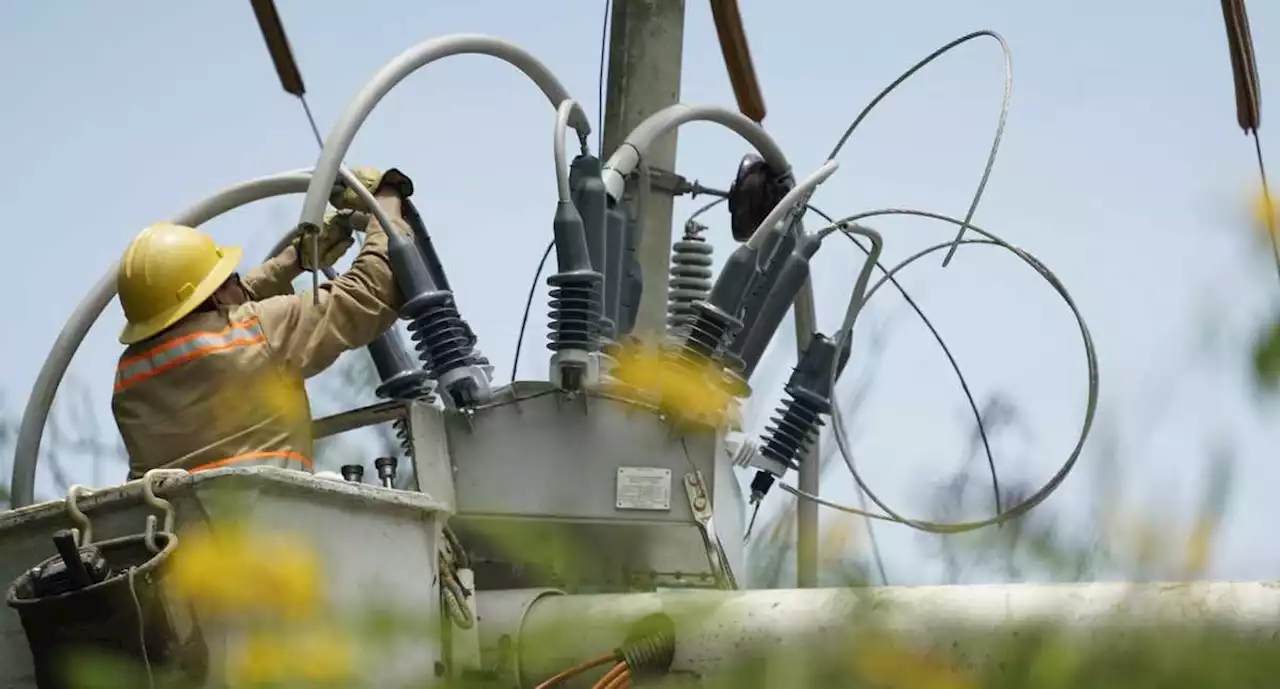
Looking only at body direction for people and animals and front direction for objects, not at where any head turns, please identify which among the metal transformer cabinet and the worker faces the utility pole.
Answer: the worker

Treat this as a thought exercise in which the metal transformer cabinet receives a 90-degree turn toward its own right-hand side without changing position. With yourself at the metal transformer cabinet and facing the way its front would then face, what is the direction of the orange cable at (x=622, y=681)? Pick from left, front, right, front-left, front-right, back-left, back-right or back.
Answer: left

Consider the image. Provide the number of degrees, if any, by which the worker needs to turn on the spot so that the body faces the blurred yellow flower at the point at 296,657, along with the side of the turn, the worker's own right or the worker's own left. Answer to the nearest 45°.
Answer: approximately 135° to the worker's own right

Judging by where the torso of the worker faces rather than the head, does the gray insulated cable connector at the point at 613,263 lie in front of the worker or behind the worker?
in front

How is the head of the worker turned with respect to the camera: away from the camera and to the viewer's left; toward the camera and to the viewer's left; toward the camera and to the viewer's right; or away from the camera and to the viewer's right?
away from the camera and to the viewer's right

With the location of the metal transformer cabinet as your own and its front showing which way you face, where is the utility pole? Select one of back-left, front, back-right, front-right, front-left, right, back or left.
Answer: back

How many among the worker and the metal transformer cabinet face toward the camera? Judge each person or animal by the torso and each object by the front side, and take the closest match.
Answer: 1

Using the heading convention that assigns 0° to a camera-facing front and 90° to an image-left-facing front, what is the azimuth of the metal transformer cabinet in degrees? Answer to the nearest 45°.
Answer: approximately 0°

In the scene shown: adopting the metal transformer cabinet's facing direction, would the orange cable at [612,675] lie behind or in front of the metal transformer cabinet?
in front

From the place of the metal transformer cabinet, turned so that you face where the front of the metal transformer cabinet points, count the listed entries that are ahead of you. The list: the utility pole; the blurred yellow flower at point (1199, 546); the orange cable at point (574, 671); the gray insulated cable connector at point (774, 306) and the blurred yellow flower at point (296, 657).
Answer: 3

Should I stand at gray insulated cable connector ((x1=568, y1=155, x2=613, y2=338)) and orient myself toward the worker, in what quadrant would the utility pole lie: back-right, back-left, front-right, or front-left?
back-right

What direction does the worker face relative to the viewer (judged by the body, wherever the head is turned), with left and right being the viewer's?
facing away from the viewer and to the right of the viewer
